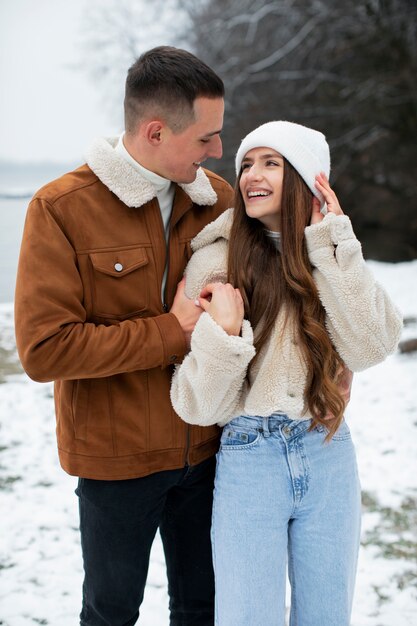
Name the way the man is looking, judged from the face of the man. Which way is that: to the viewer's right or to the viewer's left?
to the viewer's right

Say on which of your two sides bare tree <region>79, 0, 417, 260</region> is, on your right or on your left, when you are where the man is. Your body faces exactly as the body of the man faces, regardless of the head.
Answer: on your left

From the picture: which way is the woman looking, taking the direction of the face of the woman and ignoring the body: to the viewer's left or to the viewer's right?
to the viewer's left

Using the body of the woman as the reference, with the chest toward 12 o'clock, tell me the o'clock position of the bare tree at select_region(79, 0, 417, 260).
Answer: The bare tree is roughly at 6 o'clock from the woman.
